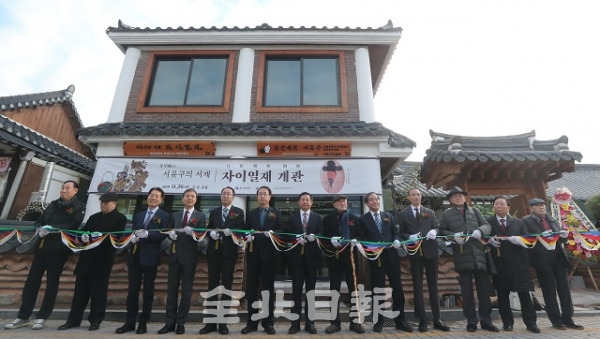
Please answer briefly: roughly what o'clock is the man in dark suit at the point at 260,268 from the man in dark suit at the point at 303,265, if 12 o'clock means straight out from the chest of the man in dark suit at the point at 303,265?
the man in dark suit at the point at 260,268 is roughly at 3 o'clock from the man in dark suit at the point at 303,265.

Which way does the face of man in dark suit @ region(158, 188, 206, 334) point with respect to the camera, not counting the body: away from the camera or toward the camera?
toward the camera

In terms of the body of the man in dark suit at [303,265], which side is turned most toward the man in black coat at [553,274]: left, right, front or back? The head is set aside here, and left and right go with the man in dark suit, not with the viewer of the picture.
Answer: left

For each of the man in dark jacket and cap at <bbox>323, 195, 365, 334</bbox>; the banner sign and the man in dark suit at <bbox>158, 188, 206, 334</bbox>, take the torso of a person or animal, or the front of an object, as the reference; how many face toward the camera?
3

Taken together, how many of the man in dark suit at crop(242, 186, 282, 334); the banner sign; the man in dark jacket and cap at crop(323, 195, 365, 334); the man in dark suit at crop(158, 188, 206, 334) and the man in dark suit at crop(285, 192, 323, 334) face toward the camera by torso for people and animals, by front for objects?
5

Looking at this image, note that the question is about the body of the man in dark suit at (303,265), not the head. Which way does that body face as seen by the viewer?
toward the camera

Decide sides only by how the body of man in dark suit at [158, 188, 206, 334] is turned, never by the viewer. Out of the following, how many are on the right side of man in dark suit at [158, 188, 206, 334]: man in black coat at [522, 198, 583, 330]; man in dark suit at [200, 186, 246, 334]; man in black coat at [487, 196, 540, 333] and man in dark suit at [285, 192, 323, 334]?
0

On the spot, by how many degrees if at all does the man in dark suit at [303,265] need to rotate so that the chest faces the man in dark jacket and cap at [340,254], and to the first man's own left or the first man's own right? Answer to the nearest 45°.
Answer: approximately 90° to the first man's own left

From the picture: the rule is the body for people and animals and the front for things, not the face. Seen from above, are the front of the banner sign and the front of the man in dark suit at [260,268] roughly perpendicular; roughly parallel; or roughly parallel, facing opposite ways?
roughly parallel

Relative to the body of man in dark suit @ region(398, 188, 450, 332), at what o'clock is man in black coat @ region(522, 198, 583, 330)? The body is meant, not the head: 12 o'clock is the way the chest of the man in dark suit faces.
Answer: The man in black coat is roughly at 8 o'clock from the man in dark suit.

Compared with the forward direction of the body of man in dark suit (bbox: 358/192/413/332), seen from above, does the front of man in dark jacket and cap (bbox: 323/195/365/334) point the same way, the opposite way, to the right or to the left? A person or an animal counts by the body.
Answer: the same way

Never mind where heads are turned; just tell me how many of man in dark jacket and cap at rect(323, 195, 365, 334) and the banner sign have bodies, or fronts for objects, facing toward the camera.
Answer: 2

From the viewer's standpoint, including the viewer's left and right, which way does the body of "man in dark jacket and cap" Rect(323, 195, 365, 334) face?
facing the viewer

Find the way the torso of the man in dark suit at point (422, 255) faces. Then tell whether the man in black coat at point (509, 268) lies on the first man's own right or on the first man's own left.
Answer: on the first man's own left

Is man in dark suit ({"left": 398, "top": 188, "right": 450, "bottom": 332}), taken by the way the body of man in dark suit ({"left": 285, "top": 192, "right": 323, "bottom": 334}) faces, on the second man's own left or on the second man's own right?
on the second man's own left

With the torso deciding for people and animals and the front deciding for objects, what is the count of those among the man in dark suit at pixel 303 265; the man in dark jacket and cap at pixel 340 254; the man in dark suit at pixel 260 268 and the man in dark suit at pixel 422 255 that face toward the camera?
4

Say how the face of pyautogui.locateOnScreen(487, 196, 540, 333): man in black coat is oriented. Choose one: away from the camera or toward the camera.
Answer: toward the camera

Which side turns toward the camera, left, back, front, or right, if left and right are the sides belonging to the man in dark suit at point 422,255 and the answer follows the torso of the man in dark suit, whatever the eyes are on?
front
